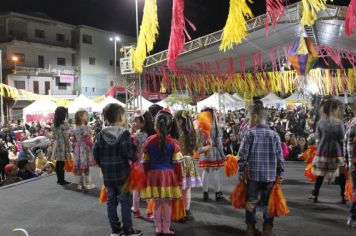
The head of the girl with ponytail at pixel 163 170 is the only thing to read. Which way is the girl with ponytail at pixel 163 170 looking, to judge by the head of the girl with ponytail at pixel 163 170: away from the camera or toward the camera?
away from the camera

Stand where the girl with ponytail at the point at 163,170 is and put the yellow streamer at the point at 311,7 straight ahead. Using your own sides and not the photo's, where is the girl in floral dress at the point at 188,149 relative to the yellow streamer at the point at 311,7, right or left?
left

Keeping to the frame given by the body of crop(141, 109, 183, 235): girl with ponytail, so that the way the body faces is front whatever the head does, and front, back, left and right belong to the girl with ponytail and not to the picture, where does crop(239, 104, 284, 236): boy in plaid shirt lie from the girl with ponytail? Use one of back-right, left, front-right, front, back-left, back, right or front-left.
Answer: right

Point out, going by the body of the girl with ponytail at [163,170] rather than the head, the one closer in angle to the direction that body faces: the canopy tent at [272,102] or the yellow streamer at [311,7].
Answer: the canopy tent

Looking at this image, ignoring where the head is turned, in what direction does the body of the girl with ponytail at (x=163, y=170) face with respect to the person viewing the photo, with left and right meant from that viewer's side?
facing away from the viewer

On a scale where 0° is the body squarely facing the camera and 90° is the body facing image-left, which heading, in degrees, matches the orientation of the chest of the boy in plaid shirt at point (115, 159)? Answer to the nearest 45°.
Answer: approximately 225°
